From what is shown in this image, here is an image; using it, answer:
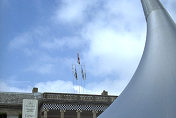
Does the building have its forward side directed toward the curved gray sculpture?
yes

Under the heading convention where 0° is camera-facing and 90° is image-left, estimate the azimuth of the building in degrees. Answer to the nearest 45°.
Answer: approximately 0°
